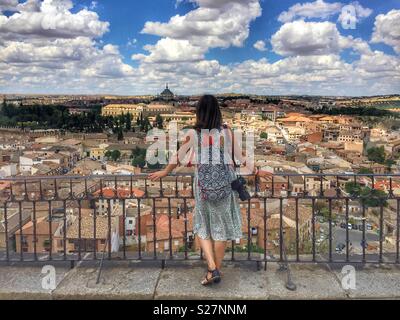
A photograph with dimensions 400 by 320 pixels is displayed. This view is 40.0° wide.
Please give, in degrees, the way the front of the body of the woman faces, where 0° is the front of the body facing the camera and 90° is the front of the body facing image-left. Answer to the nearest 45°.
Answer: approximately 180°

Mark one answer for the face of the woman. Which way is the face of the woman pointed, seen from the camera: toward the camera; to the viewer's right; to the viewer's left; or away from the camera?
away from the camera

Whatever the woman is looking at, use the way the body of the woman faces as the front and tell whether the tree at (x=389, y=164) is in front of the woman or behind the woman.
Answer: in front
